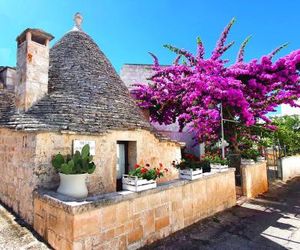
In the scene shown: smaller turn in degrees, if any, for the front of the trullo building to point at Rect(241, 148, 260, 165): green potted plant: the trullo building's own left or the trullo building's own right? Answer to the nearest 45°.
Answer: approximately 45° to the trullo building's own left

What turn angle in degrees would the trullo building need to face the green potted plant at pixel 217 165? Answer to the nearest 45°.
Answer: approximately 45° to its left

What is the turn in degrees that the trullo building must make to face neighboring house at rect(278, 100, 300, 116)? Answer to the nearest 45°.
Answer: approximately 90° to its left

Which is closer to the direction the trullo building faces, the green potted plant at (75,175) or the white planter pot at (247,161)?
the green potted plant

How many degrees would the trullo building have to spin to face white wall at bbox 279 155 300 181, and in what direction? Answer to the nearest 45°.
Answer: approximately 90° to its left

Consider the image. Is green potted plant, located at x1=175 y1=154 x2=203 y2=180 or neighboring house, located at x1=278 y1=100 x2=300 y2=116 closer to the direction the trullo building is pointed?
the green potted plant

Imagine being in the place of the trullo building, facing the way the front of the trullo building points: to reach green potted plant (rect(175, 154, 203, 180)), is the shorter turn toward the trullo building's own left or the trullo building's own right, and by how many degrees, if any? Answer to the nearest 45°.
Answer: approximately 45° to the trullo building's own left

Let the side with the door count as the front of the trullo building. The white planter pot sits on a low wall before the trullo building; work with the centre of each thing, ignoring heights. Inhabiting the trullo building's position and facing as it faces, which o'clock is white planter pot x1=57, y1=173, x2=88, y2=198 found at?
The white planter pot is roughly at 1 o'clock from the trullo building.

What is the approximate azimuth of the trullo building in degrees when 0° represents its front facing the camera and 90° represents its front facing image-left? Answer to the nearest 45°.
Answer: approximately 315°

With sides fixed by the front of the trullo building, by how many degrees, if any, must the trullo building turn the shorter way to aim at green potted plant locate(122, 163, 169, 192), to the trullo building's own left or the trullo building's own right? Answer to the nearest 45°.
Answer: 0° — it already faces it

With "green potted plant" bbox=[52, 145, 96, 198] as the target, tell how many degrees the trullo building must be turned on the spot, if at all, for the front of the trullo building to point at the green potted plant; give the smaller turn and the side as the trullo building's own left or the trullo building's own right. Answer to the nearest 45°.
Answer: approximately 45° to the trullo building's own right
